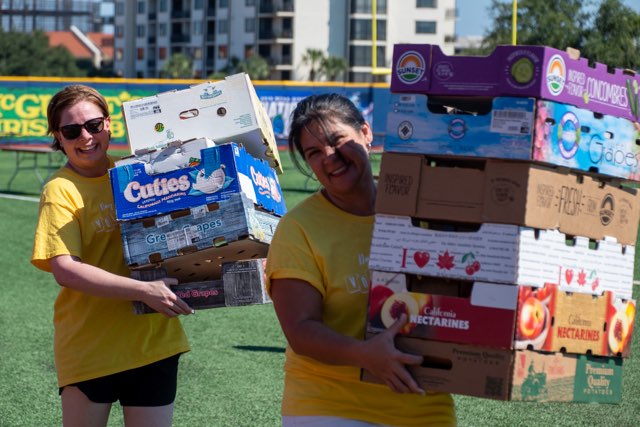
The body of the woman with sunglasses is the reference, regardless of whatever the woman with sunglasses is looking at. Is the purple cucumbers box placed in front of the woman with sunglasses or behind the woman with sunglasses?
in front

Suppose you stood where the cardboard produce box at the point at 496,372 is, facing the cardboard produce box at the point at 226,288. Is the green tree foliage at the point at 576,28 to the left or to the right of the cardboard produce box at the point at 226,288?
right

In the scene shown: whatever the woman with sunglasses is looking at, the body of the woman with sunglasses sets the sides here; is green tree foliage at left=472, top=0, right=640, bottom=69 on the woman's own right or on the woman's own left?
on the woman's own left

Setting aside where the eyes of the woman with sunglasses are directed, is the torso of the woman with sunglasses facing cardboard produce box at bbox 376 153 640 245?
yes

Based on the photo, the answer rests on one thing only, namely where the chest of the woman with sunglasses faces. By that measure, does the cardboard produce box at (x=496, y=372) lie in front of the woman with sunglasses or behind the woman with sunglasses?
in front

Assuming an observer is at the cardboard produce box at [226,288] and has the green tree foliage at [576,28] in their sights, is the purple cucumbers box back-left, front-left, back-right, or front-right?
back-right

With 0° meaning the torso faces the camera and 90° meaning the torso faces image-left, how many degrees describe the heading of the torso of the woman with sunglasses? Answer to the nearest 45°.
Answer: approximately 315°

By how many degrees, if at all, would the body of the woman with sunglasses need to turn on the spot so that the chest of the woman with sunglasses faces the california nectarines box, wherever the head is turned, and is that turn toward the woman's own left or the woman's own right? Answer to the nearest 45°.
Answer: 0° — they already face it
